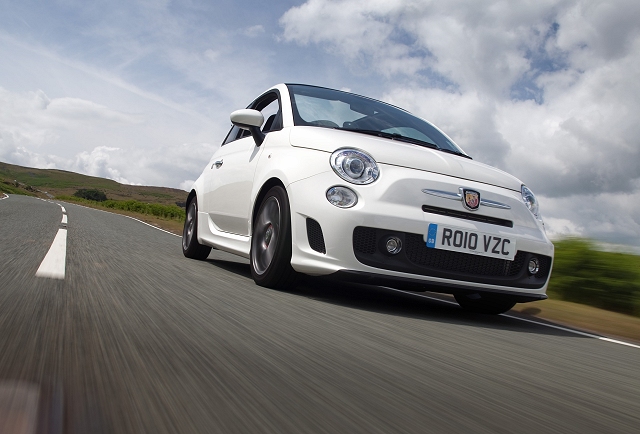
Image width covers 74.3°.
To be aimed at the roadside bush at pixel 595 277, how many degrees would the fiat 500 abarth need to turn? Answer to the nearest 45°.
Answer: approximately 90° to its left

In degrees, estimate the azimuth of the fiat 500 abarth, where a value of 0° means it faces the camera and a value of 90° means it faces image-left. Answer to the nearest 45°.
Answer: approximately 315°
